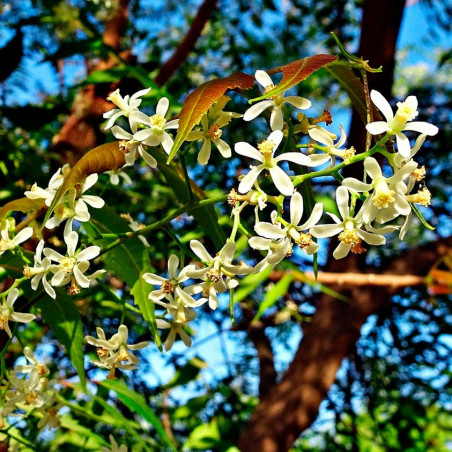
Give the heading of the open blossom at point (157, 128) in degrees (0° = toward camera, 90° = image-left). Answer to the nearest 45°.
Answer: approximately 0°
